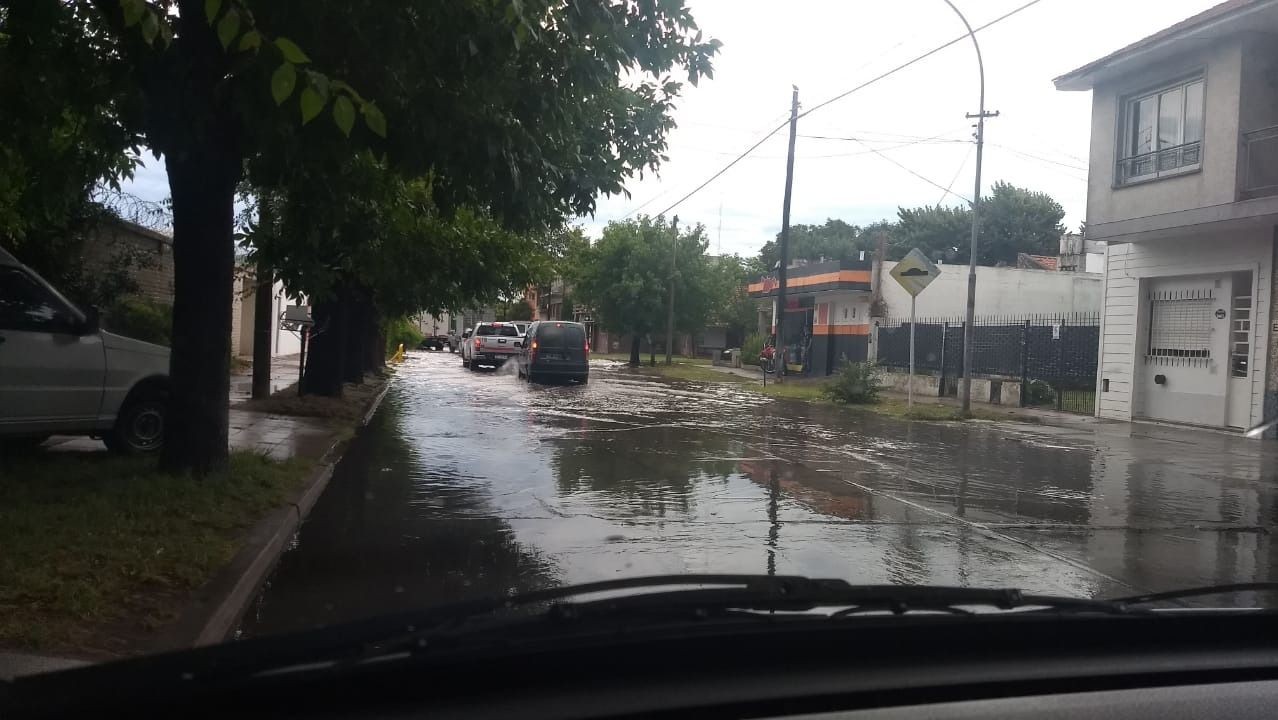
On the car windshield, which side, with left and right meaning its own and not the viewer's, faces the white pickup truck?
front

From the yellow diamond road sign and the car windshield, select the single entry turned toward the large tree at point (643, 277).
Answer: the car windshield

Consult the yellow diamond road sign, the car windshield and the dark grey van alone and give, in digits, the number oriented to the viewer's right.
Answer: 0

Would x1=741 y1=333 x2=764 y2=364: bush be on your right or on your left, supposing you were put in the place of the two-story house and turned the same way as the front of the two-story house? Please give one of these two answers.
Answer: on your right

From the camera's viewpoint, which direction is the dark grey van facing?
away from the camera

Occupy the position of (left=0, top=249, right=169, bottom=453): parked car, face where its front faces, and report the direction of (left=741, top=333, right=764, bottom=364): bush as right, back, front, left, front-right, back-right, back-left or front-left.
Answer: front-left

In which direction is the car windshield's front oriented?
away from the camera

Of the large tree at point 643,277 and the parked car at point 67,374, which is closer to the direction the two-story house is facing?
the parked car

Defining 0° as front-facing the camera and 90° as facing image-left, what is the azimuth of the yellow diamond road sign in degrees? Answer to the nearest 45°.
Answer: approximately 0°

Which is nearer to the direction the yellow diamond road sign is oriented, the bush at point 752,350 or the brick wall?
the brick wall

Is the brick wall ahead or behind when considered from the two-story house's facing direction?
ahead

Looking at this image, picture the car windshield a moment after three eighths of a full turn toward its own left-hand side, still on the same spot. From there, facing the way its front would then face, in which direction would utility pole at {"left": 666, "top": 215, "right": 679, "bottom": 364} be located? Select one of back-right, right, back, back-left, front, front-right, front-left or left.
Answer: back-right

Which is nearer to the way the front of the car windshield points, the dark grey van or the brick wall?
the dark grey van

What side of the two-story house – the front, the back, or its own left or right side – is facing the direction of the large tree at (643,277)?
right

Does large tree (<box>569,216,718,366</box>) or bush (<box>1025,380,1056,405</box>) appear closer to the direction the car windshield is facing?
the large tree

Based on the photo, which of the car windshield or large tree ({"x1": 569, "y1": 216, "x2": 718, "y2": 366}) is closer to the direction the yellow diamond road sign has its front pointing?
the car windshield

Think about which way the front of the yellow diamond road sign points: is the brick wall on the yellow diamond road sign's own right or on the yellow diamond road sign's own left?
on the yellow diamond road sign's own right

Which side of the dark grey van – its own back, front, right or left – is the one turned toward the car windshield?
back
